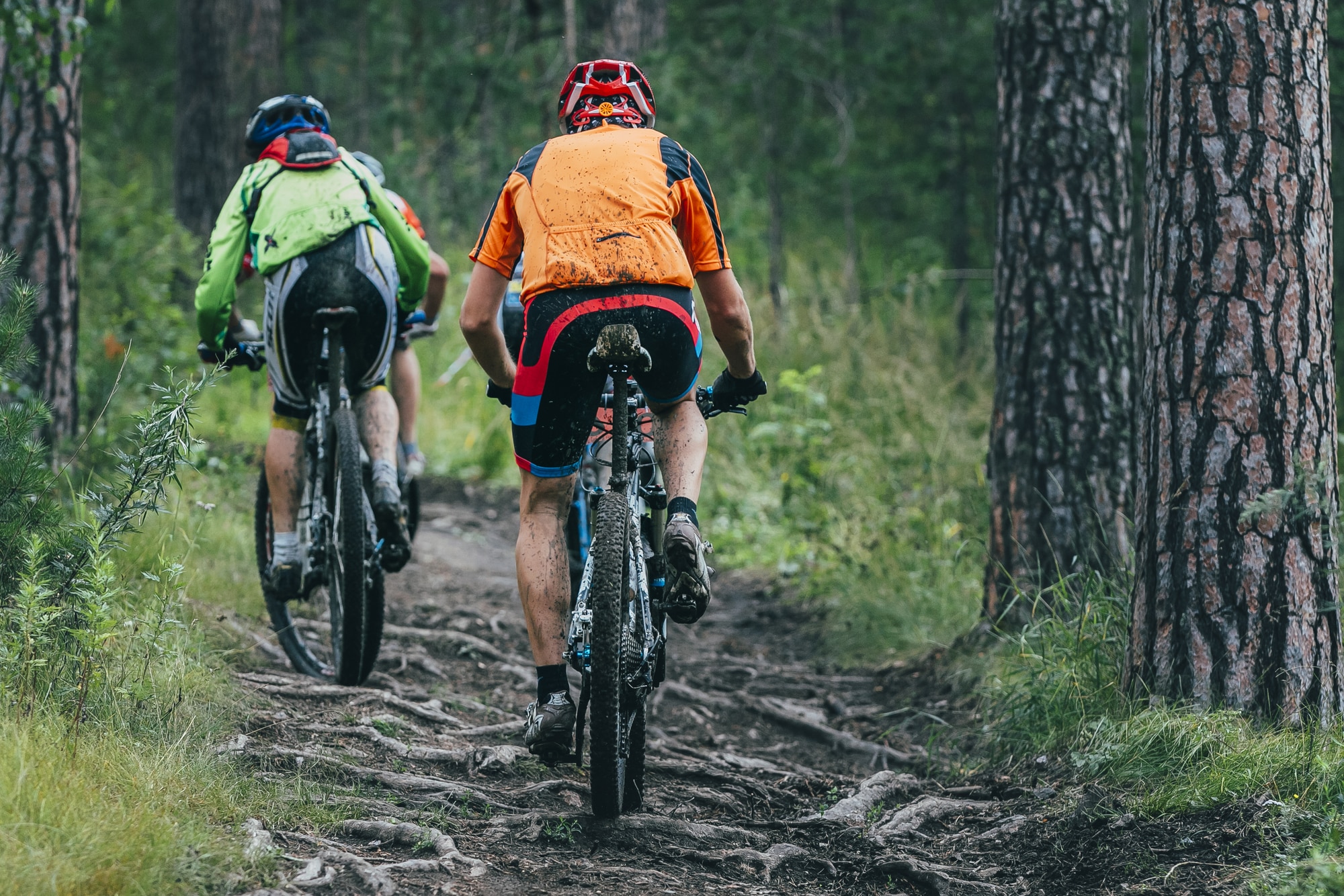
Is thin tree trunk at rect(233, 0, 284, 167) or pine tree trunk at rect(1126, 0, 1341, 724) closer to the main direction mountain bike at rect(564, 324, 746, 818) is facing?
the thin tree trunk

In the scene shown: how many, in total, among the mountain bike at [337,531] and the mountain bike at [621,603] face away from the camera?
2

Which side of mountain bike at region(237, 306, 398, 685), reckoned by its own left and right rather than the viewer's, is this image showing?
back

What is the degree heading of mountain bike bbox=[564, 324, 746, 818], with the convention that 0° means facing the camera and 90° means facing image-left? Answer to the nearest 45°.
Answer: approximately 180°

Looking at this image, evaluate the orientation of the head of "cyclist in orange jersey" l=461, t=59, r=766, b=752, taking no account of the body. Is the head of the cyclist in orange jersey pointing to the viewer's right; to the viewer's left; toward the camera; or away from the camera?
away from the camera

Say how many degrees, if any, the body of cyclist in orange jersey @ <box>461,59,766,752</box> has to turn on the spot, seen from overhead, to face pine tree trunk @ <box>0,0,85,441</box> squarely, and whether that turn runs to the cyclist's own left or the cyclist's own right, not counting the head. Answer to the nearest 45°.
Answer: approximately 45° to the cyclist's own left

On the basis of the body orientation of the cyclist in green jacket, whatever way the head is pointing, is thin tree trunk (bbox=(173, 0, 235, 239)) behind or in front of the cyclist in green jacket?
in front

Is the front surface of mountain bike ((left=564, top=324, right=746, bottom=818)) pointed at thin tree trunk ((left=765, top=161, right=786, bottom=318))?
yes

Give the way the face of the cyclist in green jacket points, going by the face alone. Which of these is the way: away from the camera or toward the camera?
away from the camera

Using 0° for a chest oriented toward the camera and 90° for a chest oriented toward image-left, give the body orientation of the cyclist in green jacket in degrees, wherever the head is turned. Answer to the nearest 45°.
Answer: approximately 180°

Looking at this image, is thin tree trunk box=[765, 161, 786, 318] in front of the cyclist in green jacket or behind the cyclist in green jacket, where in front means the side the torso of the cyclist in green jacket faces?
in front

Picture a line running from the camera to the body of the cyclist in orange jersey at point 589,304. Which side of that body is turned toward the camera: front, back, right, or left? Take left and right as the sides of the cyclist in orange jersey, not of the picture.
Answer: back
